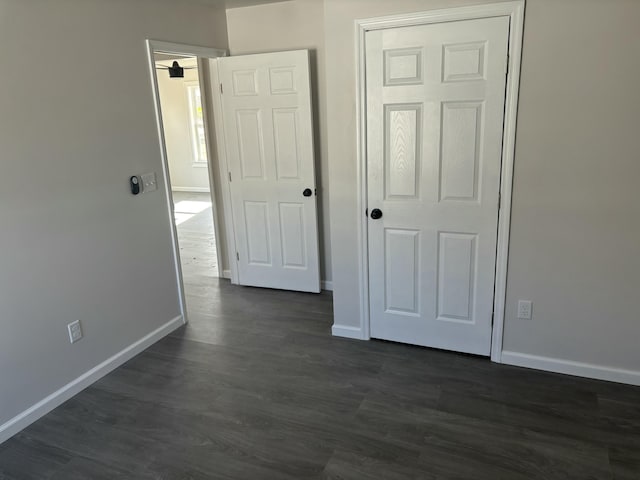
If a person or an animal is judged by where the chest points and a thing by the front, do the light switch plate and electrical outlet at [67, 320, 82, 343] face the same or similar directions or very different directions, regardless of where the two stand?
same or similar directions

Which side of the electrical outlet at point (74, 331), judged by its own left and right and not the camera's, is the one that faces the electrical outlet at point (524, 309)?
front

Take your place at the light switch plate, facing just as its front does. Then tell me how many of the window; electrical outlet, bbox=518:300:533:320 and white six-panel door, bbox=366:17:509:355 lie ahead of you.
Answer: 2

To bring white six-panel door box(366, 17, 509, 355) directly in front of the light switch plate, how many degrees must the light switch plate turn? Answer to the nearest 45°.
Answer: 0° — it already faces it

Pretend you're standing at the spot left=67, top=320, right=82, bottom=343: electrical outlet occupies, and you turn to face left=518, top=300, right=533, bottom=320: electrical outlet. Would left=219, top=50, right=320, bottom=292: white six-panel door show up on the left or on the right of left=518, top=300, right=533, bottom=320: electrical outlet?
left

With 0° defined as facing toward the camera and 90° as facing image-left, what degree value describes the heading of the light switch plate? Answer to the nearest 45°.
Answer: approximately 315°

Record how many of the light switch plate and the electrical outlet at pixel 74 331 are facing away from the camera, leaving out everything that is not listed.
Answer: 0

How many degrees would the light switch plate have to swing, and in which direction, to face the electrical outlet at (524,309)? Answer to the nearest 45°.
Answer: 0° — it already faces it

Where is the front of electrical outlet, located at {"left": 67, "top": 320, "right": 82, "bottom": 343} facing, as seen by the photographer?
facing the viewer and to the right of the viewer

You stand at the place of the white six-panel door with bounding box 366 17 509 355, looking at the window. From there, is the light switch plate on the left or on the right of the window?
left

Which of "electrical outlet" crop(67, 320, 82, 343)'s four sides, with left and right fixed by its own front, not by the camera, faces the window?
left

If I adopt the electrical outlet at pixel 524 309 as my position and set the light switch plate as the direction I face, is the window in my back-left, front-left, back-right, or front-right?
front-right

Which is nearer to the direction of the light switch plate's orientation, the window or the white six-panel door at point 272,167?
the white six-panel door

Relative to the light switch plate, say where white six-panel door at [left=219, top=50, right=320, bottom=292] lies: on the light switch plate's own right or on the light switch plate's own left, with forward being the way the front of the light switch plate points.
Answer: on the light switch plate's own left
